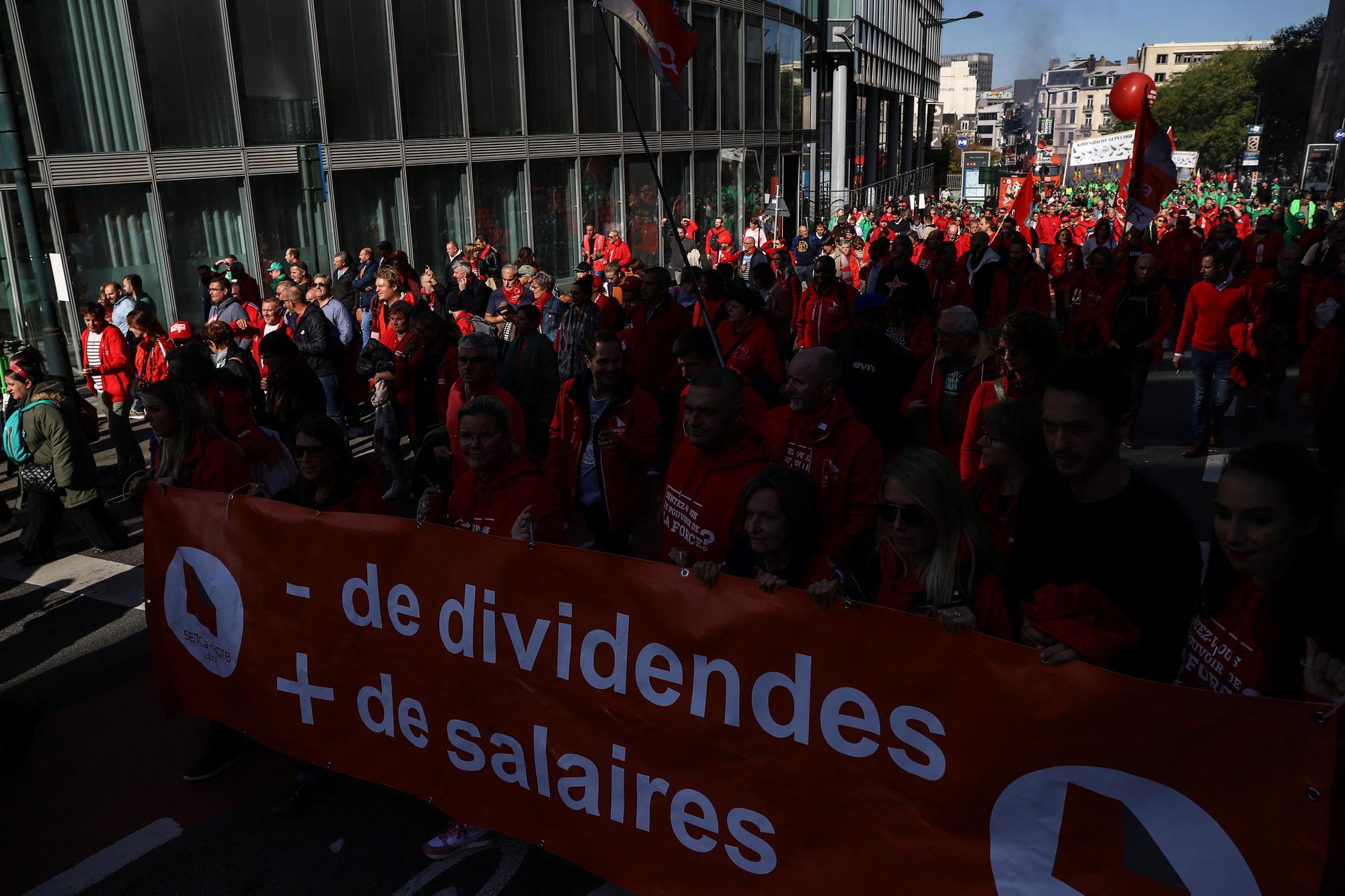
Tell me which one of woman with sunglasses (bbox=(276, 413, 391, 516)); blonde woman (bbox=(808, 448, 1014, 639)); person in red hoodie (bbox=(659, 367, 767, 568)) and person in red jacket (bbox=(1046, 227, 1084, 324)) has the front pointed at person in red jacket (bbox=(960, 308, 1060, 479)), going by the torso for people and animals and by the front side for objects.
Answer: person in red jacket (bbox=(1046, 227, 1084, 324))

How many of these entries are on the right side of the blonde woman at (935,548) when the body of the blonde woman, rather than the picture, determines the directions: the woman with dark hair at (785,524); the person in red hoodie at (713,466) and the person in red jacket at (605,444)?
3

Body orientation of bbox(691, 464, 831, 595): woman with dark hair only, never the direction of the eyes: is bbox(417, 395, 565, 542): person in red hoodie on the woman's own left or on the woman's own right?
on the woman's own right

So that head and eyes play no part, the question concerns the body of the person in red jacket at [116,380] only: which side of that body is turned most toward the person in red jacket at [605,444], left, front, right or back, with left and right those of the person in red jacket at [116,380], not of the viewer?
left

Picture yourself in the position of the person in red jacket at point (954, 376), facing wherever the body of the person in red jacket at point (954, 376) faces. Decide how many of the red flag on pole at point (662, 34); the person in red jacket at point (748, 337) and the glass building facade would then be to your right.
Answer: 3

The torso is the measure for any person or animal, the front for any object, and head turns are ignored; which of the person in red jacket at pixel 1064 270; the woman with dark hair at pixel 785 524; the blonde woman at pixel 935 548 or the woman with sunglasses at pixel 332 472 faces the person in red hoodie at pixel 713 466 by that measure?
the person in red jacket at pixel 1064 270

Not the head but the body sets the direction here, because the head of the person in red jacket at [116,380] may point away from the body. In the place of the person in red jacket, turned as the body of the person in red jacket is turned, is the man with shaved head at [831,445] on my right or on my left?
on my left

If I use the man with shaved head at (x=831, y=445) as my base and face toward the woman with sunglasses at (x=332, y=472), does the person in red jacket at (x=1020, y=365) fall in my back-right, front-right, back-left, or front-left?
back-right

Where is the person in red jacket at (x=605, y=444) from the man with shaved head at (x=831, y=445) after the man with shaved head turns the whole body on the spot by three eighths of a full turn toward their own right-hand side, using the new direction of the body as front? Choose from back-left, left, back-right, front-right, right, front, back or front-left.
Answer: front-left

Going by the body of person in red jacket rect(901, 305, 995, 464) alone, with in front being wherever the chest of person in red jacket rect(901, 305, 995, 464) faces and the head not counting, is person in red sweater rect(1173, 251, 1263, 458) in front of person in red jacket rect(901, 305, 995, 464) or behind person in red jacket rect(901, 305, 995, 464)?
behind

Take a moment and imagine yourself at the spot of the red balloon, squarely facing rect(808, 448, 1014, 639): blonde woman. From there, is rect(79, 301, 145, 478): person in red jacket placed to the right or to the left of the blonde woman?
right

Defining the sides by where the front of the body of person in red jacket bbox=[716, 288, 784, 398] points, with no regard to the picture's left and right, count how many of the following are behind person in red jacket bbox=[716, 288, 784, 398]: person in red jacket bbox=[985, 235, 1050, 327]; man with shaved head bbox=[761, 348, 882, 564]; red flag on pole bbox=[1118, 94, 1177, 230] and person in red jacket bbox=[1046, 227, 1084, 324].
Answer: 3

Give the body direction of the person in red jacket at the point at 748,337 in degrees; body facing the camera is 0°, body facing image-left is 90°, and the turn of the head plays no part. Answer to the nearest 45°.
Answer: approximately 45°
